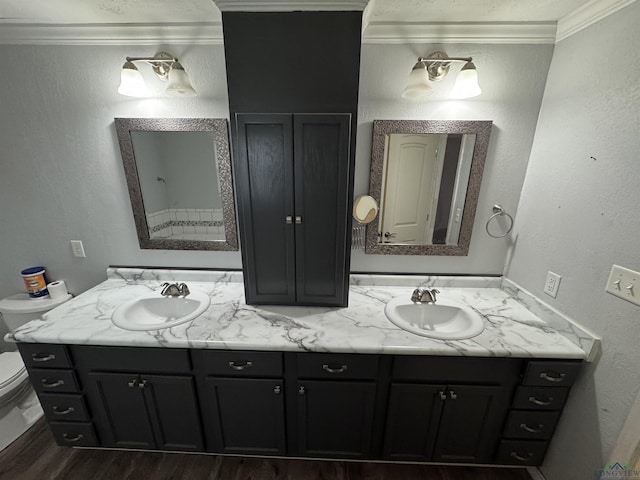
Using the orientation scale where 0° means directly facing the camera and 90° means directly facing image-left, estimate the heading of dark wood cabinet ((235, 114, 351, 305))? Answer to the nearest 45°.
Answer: approximately 0°

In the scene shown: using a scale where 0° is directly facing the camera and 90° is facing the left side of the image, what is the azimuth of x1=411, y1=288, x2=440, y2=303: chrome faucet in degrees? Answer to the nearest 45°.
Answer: approximately 0°

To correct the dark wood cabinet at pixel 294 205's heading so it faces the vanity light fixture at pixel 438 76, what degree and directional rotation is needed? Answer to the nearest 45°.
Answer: approximately 90° to its left

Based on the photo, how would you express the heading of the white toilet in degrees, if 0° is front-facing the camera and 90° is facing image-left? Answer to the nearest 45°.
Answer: approximately 45°

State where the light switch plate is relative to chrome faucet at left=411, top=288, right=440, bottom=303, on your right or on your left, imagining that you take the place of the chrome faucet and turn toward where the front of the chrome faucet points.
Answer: on your left

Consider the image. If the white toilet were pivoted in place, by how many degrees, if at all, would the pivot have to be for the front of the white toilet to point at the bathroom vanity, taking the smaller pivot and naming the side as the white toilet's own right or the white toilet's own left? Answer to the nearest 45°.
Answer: approximately 90° to the white toilet's own left
